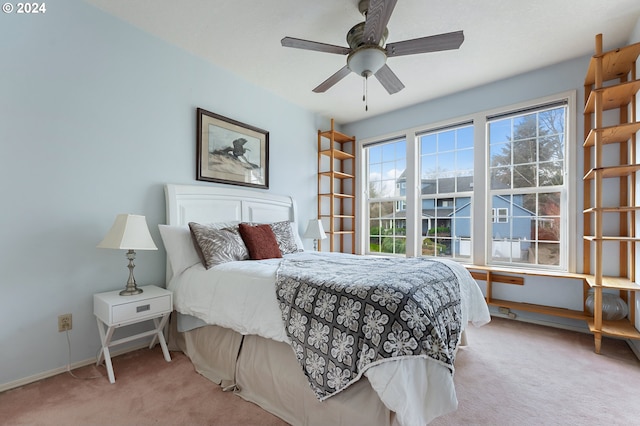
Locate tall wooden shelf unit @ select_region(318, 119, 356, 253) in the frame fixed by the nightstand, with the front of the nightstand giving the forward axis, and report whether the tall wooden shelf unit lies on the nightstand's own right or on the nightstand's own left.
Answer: on the nightstand's own left

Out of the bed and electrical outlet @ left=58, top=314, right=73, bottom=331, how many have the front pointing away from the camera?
0

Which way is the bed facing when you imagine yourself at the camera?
facing the viewer and to the right of the viewer

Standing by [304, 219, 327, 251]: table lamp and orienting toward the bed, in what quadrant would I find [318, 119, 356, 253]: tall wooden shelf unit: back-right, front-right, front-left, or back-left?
back-left

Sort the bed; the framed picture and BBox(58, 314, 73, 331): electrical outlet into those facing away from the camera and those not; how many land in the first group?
0

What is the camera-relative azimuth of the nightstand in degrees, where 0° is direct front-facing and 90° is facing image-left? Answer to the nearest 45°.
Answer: approximately 315°

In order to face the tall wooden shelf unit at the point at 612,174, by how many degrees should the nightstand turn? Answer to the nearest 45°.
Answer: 0° — it already faces it

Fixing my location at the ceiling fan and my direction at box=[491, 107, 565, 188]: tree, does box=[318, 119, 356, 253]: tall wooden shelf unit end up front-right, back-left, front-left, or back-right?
front-left

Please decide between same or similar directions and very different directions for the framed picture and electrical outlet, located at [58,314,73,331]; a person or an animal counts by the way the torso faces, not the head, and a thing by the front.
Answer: same or similar directions

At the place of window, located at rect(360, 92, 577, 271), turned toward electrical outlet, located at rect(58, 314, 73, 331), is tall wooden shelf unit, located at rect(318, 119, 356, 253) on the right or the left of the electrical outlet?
right

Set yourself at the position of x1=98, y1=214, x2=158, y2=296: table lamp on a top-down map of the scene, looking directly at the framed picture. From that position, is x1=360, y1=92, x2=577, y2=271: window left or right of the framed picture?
right

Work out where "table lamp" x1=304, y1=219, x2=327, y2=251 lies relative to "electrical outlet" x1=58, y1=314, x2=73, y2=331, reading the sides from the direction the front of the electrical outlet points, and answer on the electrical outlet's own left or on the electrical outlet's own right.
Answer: on the electrical outlet's own left

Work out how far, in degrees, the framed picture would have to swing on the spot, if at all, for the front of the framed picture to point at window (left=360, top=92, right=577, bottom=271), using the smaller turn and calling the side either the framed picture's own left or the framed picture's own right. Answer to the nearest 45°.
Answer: approximately 45° to the framed picture's own left
